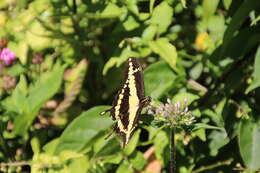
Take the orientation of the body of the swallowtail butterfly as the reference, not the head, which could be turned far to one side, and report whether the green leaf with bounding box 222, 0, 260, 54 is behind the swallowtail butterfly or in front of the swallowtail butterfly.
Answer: in front

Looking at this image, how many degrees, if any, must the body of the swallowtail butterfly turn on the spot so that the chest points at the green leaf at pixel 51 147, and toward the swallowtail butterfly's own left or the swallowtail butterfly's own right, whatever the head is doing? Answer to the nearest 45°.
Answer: approximately 135° to the swallowtail butterfly's own left
